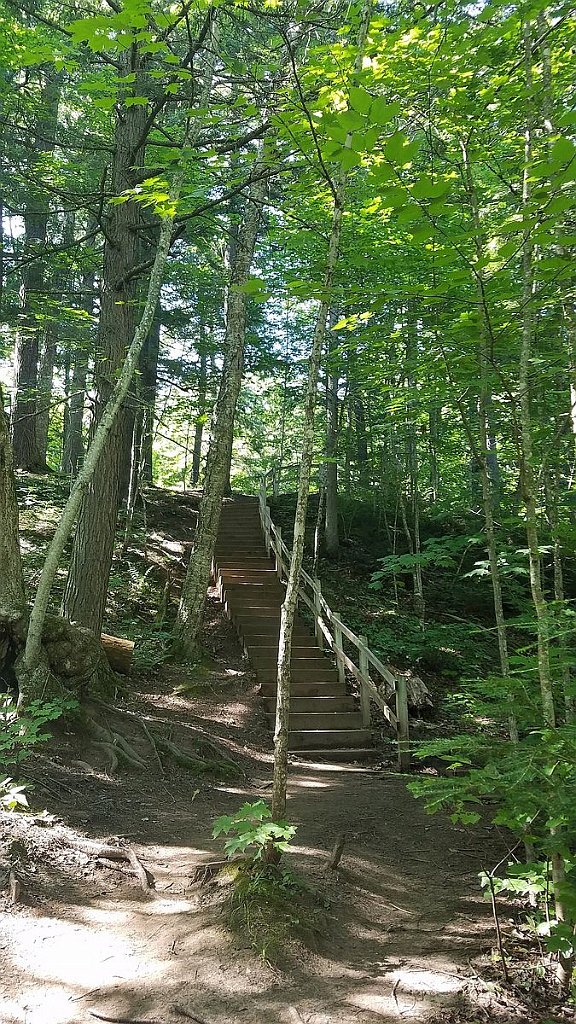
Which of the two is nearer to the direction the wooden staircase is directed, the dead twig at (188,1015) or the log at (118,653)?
the dead twig

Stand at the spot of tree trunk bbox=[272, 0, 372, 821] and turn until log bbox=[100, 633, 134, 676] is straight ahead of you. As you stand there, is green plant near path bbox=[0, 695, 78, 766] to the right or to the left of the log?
left

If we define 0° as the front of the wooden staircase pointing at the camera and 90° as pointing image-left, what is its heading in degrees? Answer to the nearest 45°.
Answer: approximately 0°
